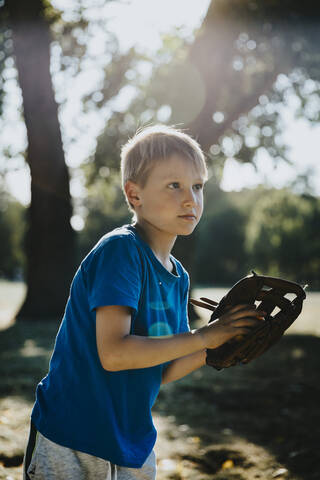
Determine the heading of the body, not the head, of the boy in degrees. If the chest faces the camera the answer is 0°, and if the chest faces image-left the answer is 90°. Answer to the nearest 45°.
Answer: approximately 315°

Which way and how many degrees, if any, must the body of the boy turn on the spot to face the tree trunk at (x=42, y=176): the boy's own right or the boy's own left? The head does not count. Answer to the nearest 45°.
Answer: approximately 135° to the boy's own left
